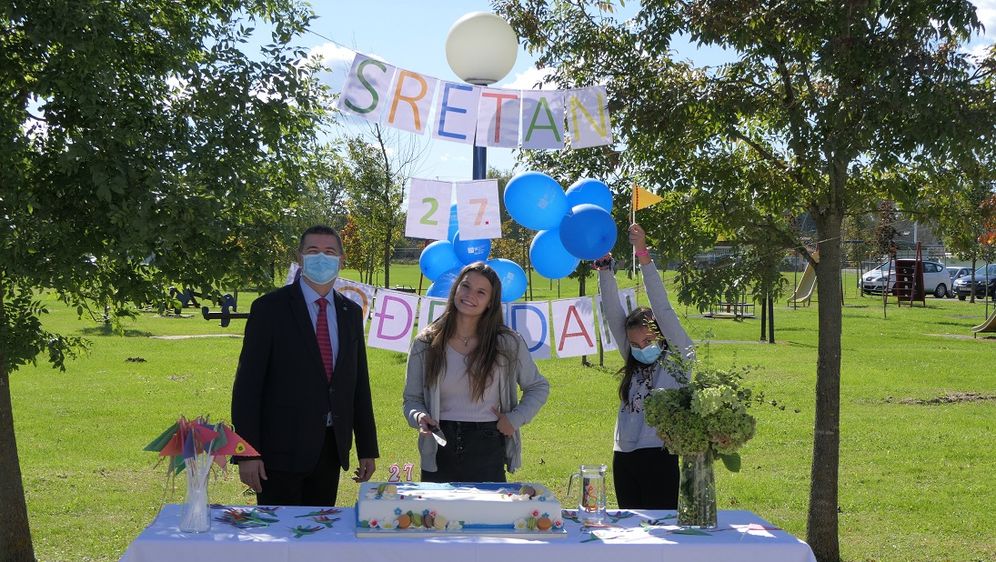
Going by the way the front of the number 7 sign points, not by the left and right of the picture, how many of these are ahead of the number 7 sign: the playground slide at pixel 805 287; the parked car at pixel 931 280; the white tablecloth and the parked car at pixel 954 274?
1

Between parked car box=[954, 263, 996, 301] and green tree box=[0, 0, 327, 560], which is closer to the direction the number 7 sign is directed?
the green tree

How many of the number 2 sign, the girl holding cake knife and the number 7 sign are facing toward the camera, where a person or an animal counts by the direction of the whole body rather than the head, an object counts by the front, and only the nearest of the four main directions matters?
3

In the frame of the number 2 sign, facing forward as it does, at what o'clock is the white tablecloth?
The white tablecloth is roughly at 12 o'clock from the number 2 sign.

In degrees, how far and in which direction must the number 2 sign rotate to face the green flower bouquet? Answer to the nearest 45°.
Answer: approximately 45° to its left

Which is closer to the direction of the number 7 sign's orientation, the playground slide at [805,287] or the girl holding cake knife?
the girl holding cake knife

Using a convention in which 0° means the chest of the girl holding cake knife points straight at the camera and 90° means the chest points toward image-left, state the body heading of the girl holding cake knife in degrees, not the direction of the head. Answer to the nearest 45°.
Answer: approximately 0°

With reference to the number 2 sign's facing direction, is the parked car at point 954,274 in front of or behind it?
behind

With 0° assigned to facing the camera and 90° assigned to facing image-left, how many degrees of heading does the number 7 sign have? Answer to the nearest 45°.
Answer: approximately 0°

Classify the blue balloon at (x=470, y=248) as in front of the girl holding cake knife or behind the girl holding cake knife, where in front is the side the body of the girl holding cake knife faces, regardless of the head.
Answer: behind

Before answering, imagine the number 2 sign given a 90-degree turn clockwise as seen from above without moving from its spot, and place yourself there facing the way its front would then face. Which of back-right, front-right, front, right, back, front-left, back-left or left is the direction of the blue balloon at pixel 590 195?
back
